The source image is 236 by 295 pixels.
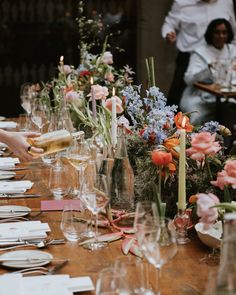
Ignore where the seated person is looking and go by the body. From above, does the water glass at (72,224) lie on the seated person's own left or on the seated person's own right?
on the seated person's own right

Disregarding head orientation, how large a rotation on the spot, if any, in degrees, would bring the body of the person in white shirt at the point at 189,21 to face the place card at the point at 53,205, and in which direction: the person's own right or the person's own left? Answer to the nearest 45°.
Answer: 0° — they already face it

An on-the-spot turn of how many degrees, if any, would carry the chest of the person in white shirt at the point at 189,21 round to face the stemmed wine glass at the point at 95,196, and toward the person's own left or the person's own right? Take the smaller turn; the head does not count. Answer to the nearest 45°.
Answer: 0° — they already face it

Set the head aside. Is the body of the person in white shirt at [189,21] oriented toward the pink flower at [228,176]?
yes

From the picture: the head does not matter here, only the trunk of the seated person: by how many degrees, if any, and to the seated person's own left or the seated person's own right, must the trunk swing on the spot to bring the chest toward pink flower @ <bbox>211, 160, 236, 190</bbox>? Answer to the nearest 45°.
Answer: approximately 45° to the seated person's own right

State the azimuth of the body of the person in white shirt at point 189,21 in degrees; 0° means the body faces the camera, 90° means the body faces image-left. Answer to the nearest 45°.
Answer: approximately 0°

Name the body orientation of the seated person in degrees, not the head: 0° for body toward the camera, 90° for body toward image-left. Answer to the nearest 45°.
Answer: approximately 315°

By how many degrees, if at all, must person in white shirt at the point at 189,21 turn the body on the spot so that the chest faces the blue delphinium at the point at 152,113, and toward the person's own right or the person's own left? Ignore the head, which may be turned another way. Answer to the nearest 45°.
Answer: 0° — they already face it

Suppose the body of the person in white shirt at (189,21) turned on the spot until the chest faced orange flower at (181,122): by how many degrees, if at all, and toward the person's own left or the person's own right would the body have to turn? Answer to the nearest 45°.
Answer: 0° — they already face it
